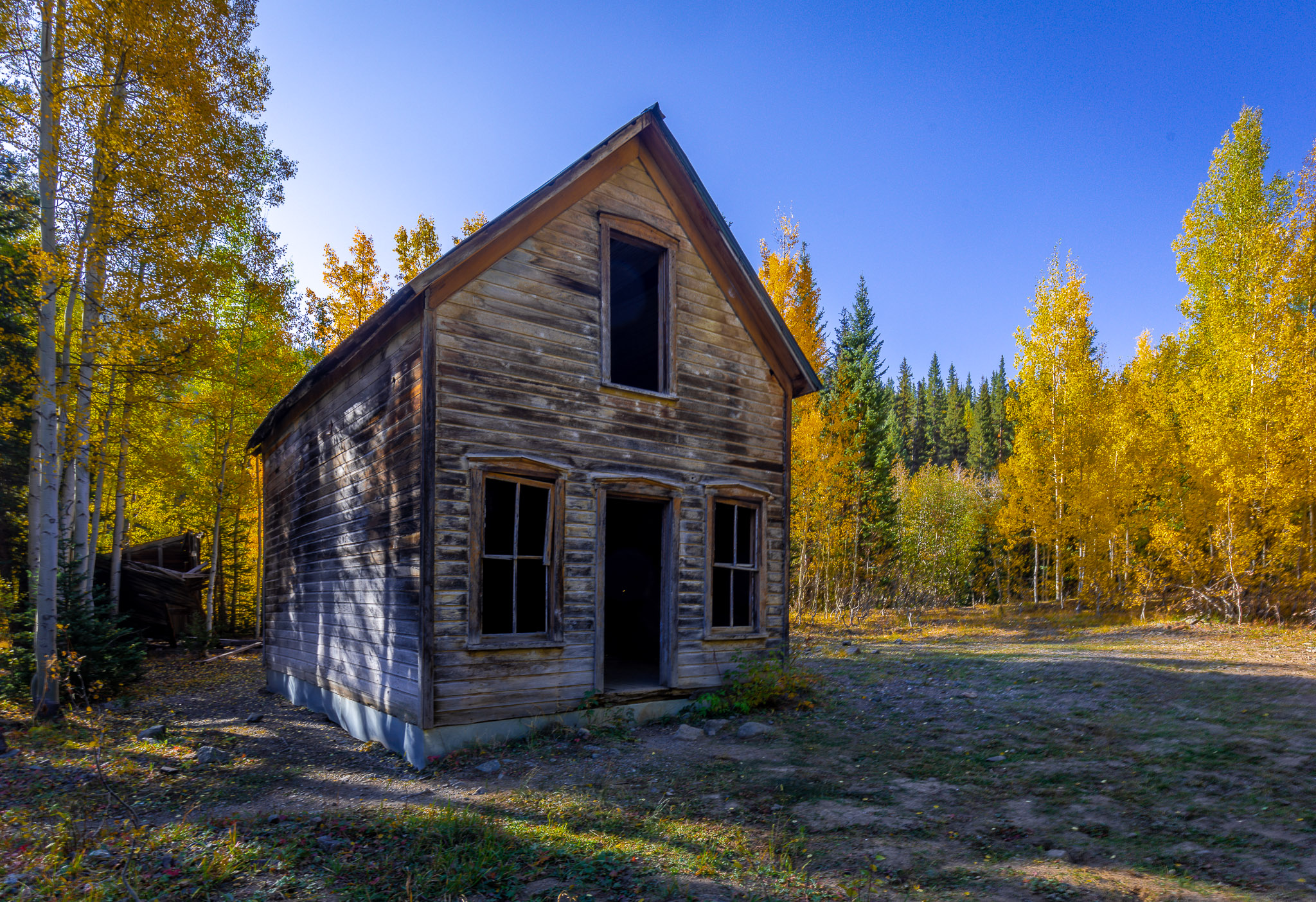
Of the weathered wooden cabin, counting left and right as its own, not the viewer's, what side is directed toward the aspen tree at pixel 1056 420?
left

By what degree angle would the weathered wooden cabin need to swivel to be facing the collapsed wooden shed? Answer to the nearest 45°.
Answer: approximately 180°

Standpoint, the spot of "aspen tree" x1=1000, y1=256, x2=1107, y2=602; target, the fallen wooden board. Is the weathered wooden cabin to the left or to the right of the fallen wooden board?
left

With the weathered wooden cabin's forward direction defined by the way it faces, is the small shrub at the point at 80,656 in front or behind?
behind

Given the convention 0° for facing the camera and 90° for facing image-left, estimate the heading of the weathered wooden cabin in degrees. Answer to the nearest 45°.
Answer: approximately 315°
